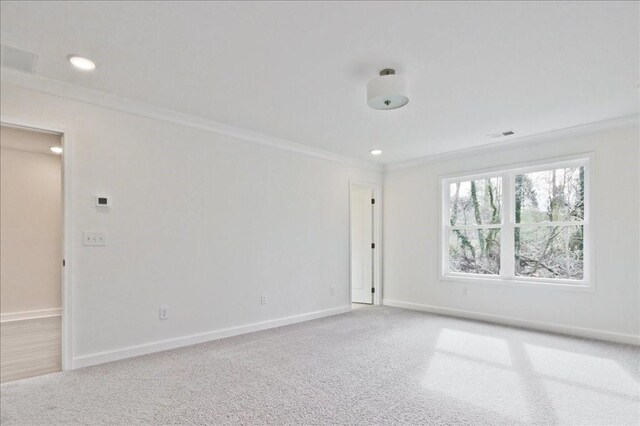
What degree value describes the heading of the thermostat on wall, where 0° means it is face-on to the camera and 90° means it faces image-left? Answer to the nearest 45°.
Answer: approximately 0°

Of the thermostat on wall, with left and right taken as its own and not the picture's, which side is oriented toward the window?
left

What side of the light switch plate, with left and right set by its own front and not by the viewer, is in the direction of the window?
left
